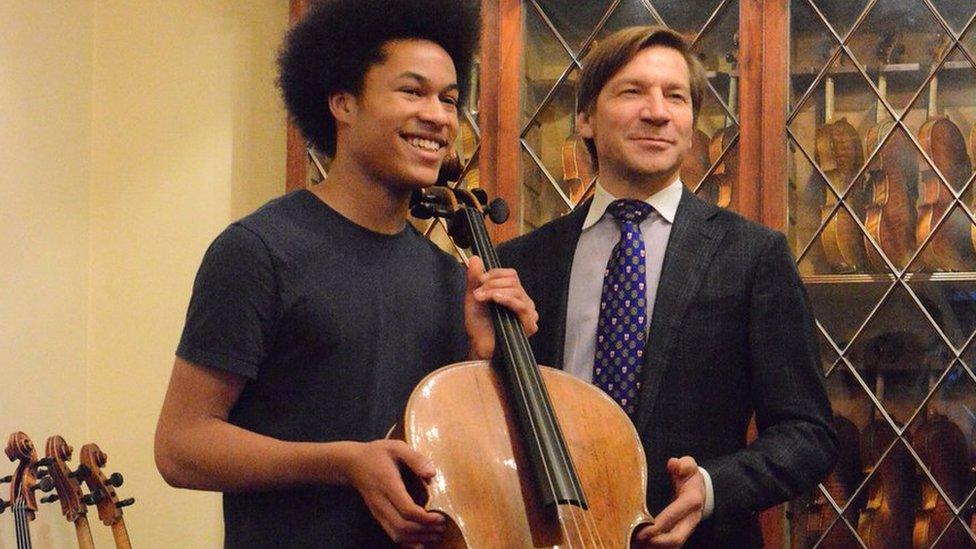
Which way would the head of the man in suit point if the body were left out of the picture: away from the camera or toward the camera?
toward the camera

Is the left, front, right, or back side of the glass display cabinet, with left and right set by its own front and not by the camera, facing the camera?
front

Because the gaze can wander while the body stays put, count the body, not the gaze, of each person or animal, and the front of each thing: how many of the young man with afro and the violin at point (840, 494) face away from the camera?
0

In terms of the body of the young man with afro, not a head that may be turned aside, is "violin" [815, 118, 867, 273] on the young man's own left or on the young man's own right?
on the young man's own left

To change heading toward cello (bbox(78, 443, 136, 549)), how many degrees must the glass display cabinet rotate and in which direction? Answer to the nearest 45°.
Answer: approximately 90° to its right

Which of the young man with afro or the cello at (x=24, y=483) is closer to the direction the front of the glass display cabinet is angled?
the young man with afro

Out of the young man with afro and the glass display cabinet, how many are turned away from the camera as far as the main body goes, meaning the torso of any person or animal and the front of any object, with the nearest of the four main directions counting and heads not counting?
0

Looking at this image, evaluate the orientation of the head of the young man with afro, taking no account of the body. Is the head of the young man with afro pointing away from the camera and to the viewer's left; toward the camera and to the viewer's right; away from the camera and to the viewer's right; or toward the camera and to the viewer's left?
toward the camera and to the viewer's right

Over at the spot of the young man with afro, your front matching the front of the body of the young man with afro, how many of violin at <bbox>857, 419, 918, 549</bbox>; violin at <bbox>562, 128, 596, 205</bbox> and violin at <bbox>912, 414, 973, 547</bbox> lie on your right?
0

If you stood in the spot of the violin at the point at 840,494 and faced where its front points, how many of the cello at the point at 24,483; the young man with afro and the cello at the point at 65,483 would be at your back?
0

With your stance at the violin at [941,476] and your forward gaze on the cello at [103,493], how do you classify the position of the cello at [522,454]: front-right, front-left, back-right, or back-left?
front-left

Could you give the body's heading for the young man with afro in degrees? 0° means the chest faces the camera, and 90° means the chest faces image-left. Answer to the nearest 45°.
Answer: approximately 315°

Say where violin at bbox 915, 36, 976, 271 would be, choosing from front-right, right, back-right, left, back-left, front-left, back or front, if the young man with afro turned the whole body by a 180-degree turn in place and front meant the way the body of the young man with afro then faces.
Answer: right
